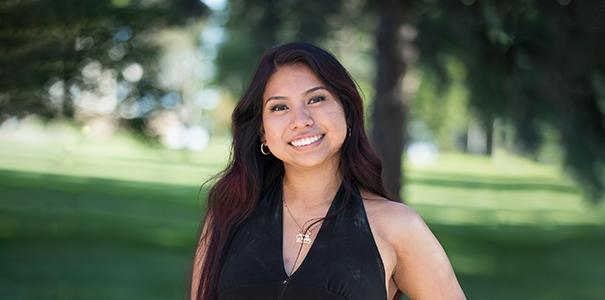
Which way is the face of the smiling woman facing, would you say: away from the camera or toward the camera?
toward the camera

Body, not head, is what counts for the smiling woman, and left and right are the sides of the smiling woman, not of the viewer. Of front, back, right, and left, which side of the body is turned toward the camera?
front

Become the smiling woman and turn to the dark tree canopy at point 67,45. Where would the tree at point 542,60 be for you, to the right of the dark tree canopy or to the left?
right

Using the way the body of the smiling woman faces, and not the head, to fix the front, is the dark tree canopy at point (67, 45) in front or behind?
behind

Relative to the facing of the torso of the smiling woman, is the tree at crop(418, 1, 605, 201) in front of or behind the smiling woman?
behind
